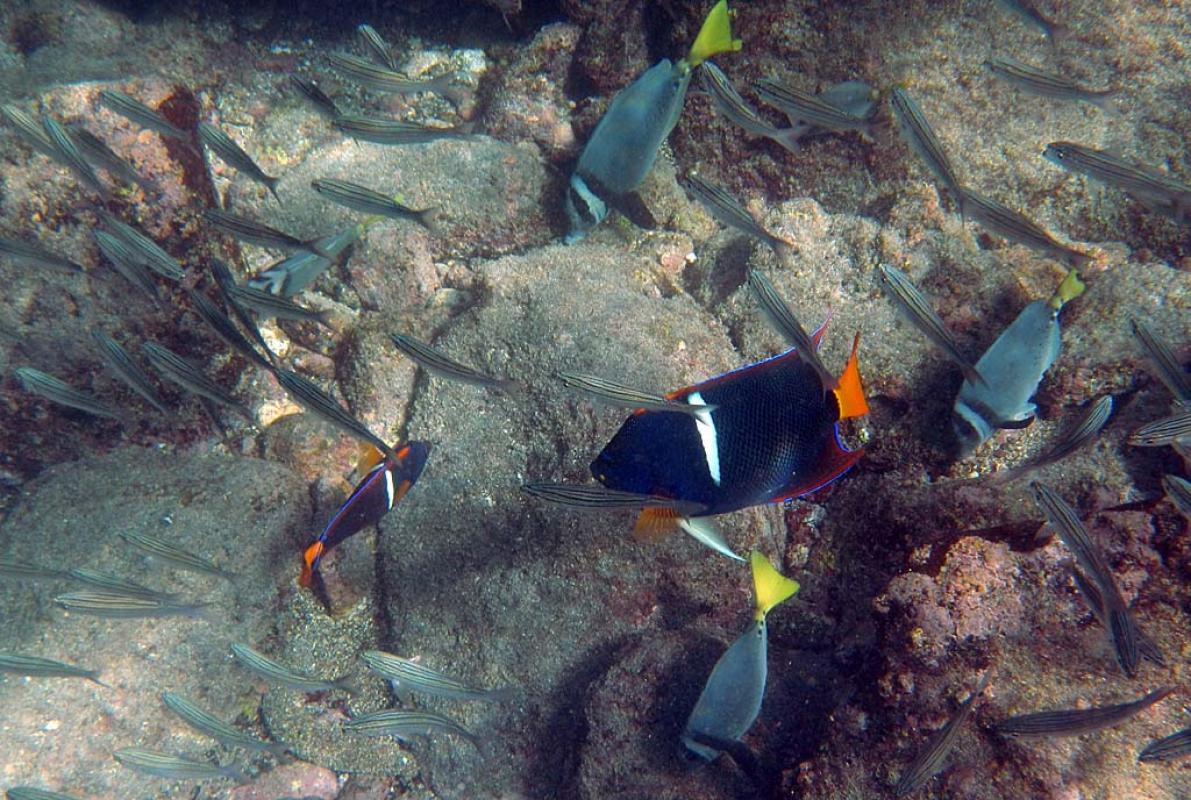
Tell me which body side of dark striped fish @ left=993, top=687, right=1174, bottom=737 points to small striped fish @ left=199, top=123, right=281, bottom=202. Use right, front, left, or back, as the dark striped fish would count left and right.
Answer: front

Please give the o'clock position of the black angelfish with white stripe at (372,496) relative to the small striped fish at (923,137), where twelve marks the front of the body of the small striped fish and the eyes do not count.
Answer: The black angelfish with white stripe is roughly at 10 o'clock from the small striped fish.

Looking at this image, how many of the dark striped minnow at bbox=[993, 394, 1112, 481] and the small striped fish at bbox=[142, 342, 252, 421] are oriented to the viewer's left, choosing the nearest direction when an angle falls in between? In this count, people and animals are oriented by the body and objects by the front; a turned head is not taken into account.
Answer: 1

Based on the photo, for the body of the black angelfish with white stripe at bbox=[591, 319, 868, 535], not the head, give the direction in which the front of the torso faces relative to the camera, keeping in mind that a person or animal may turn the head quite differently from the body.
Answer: to the viewer's left

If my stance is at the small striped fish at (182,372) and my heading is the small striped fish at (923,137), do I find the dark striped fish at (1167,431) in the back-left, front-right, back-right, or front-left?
front-right

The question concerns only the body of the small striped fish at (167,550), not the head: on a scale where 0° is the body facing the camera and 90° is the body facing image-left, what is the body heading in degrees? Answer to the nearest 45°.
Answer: approximately 90°

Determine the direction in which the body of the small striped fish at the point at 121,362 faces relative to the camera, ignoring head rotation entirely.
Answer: to the viewer's left

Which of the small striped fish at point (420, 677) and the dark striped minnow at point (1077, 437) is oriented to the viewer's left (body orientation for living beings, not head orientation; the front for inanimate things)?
the small striped fish

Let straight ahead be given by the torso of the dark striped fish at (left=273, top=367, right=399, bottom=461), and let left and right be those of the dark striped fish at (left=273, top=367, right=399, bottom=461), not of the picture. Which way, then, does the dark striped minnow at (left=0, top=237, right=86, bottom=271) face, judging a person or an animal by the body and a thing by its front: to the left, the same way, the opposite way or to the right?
the same way

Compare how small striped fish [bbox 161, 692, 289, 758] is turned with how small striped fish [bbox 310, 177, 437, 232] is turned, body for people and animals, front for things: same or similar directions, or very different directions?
same or similar directions

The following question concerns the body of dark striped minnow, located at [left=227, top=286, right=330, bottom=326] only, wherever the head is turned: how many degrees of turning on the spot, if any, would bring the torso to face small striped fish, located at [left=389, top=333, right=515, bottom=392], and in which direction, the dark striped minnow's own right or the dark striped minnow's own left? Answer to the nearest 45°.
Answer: approximately 135° to the dark striped minnow's own left

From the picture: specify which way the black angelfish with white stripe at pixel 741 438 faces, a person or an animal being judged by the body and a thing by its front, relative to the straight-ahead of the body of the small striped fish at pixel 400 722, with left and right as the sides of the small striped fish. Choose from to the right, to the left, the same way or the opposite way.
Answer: the same way

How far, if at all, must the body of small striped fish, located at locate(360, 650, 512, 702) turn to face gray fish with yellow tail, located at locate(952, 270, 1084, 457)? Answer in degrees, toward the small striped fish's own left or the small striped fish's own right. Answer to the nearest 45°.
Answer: approximately 180°

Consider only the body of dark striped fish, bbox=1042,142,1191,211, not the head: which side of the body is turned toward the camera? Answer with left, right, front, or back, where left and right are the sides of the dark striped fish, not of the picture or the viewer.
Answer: left

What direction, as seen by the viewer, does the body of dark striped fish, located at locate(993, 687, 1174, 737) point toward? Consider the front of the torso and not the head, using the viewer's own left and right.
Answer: facing to the left of the viewer

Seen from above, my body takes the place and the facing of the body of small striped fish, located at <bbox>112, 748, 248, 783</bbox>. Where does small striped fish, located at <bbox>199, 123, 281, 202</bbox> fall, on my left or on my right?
on my right

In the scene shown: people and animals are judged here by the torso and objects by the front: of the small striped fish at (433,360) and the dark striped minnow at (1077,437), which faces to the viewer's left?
the small striped fish
